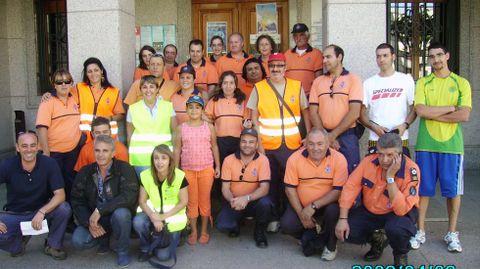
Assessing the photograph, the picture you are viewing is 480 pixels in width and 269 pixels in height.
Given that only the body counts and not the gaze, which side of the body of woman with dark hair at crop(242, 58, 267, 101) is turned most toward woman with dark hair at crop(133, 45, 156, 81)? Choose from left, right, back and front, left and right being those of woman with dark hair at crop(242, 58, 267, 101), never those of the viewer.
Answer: right

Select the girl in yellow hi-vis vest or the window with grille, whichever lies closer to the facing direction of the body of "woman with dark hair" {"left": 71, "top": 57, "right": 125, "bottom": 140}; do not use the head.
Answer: the girl in yellow hi-vis vest

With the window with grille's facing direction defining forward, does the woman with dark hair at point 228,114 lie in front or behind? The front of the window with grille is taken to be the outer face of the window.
in front

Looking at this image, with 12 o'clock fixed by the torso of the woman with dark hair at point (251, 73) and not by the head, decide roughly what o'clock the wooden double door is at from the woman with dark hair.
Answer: The wooden double door is roughly at 6 o'clock from the woman with dark hair.

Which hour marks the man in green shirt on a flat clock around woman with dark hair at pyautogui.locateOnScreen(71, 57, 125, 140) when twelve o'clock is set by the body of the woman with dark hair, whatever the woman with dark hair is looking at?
The man in green shirt is roughly at 10 o'clock from the woman with dark hair.

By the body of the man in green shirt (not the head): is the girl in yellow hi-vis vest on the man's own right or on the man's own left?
on the man's own right

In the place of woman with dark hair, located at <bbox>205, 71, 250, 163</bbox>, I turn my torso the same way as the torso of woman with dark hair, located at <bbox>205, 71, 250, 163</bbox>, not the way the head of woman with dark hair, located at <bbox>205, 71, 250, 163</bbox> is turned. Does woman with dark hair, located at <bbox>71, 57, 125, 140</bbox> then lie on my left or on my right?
on my right

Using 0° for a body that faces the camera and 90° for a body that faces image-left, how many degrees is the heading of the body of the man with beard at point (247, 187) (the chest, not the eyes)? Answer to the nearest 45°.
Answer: approximately 0°

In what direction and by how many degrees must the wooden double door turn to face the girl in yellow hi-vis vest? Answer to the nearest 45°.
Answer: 0° — it already faces them

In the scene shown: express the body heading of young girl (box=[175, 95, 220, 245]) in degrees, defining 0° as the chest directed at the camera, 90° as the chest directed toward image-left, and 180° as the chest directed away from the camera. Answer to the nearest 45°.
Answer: approximately 0°
